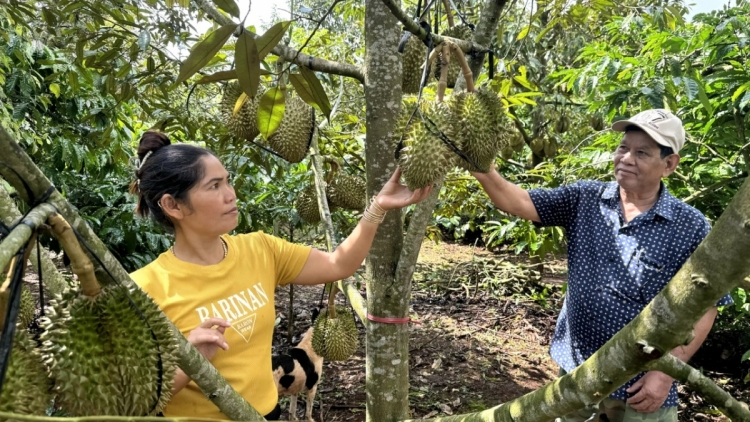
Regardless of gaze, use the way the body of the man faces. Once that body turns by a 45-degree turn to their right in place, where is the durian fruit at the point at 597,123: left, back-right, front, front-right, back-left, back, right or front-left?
right

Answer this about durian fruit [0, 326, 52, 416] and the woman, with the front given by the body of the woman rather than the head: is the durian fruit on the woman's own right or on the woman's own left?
on the woman's own right

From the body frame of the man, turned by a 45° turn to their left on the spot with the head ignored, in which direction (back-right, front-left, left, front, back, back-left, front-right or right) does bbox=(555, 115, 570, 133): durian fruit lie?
back

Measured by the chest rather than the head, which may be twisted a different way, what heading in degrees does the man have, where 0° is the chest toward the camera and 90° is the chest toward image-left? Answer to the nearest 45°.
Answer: approximately 45°
